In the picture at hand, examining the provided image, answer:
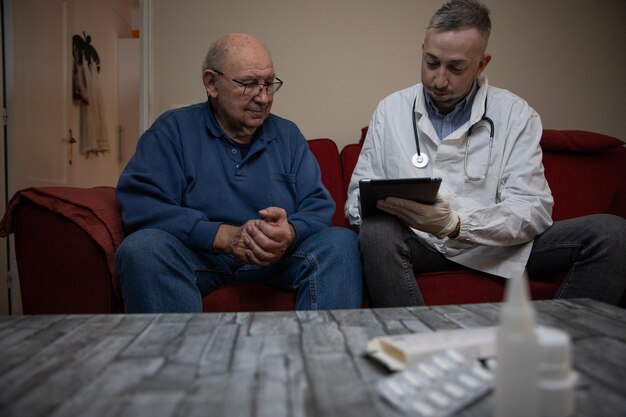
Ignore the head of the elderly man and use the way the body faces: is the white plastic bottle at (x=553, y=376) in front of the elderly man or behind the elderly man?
in front

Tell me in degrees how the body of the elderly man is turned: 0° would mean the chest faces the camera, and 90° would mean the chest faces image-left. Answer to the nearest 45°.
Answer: approximately 0°

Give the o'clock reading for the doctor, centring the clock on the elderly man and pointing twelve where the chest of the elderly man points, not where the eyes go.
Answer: The doctor is roughly at 9 o'clock from the elderly man.

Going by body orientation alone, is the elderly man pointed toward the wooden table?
yes

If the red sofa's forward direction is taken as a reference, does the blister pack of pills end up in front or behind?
in front

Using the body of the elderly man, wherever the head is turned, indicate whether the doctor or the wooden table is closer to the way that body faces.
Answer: the wooden table

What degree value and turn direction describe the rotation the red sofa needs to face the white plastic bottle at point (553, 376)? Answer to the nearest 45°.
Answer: approximately 45° to its left

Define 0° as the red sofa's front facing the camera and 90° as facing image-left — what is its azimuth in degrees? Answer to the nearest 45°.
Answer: approximately 0°

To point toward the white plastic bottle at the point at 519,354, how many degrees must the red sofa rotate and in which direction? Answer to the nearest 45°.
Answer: approximately 45° to its left

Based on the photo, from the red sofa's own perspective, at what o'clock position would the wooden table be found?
The wooden table is roughly at 11 o'clock from the red sofa.
